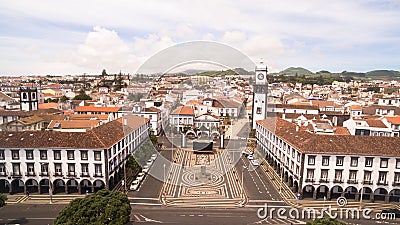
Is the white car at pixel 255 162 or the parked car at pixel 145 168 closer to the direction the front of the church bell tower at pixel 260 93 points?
the white car

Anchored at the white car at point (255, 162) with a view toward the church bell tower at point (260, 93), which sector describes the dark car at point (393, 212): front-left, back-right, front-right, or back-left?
back-right

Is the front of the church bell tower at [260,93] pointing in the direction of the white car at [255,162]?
yes

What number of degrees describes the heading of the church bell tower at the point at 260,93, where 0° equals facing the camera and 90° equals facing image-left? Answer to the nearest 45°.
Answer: approximately 0°

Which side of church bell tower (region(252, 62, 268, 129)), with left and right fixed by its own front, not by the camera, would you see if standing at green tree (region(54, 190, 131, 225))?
front

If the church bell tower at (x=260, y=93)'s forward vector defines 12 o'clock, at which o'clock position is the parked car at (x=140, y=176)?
The parked car is roughly at 1 o'clock from the church bell tower.

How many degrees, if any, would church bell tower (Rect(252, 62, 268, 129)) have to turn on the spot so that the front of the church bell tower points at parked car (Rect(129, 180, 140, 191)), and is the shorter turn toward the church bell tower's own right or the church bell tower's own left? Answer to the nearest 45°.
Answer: approximately 45° to the church bell tower's own right

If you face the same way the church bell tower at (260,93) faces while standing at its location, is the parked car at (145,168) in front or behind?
in front
